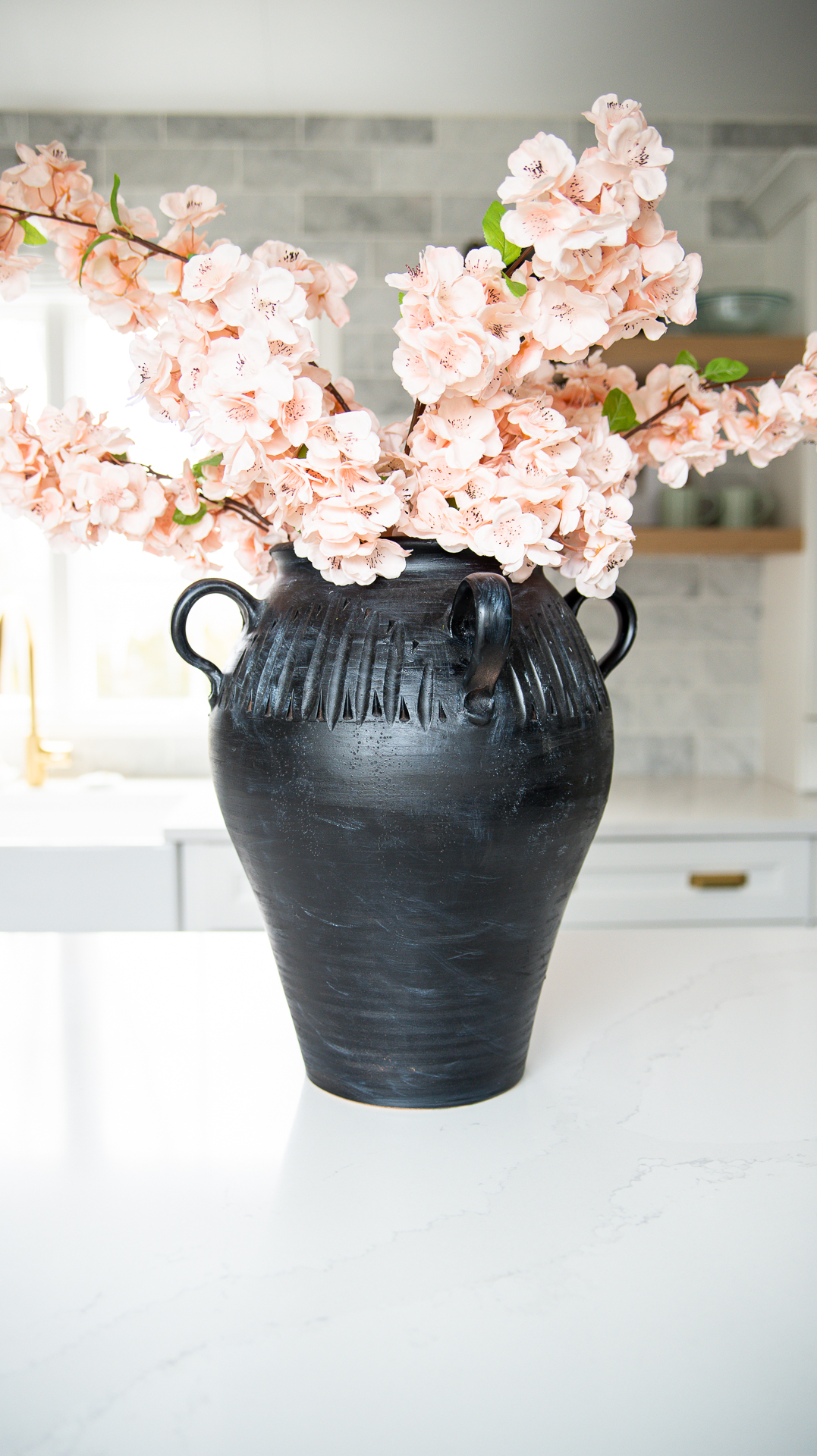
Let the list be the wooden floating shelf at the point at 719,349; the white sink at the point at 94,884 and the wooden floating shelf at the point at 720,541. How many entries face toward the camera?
3

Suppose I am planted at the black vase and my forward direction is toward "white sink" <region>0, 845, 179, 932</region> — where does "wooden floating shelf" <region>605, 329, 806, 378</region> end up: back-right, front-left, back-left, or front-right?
front-right

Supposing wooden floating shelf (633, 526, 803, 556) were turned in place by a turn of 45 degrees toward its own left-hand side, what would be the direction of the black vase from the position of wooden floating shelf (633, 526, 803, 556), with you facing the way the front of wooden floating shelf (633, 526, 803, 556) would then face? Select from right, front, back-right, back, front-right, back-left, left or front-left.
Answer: front-right

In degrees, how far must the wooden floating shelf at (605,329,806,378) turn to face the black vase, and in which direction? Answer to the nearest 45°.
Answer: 0° — it already faces it

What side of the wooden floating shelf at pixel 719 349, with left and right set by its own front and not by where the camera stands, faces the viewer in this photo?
front

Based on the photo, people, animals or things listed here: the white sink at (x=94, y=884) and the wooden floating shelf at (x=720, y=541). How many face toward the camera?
2

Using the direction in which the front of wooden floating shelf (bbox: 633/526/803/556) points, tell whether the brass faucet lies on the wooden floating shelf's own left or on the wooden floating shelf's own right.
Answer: on the wooden floating shelf's own right

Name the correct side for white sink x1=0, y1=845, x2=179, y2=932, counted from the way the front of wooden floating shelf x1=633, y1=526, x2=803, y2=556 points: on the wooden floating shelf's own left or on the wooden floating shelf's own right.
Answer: on the wooden floating shelf's own right

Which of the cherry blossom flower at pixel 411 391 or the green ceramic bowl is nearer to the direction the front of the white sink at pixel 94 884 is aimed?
the cherry blossom flower

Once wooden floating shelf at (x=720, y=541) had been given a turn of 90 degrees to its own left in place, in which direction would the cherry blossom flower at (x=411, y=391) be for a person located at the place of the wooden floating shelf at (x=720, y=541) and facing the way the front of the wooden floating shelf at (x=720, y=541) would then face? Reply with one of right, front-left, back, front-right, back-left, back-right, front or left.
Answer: right

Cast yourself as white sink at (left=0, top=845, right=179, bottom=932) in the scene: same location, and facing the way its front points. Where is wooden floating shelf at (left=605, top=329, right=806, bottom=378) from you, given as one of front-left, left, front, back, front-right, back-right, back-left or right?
left

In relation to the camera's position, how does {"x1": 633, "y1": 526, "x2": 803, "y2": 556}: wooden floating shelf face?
facing the viewer

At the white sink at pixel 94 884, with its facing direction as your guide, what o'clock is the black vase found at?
The black vase is roughly at 12 o'clock from the white sink.

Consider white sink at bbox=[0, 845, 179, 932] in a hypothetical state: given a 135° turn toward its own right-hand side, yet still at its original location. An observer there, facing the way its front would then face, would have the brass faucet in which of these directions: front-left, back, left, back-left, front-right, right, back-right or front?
front-right
